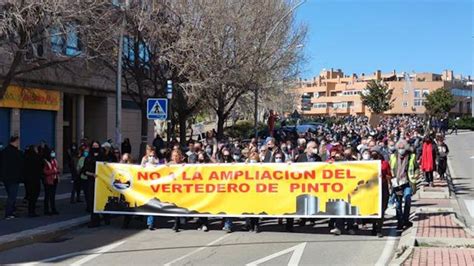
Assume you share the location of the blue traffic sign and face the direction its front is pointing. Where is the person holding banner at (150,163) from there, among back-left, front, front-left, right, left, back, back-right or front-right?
front

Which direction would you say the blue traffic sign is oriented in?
toward the camera

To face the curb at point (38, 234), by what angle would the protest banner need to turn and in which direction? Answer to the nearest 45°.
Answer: approximately 90° to its right

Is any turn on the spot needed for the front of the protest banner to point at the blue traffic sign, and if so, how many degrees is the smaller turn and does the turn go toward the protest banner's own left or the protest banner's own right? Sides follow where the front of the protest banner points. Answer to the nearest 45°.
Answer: approximately 135° to the protest banner's own right

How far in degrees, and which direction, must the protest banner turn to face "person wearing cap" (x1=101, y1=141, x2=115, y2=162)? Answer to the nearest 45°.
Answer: approximately 135° to its right

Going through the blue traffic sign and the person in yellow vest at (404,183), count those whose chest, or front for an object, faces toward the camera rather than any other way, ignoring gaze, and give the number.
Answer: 2

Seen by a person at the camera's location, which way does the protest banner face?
facing the viewer

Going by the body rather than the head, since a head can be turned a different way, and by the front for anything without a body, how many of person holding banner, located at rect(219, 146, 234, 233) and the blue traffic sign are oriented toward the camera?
2

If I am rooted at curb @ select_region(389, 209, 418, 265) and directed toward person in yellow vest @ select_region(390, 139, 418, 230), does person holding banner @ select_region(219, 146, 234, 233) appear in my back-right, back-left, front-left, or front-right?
front-left

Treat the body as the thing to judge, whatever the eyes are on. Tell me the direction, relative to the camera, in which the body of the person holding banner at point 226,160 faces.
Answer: toward the camera

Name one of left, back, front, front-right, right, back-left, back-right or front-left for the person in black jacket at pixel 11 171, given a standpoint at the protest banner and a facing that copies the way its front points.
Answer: right
